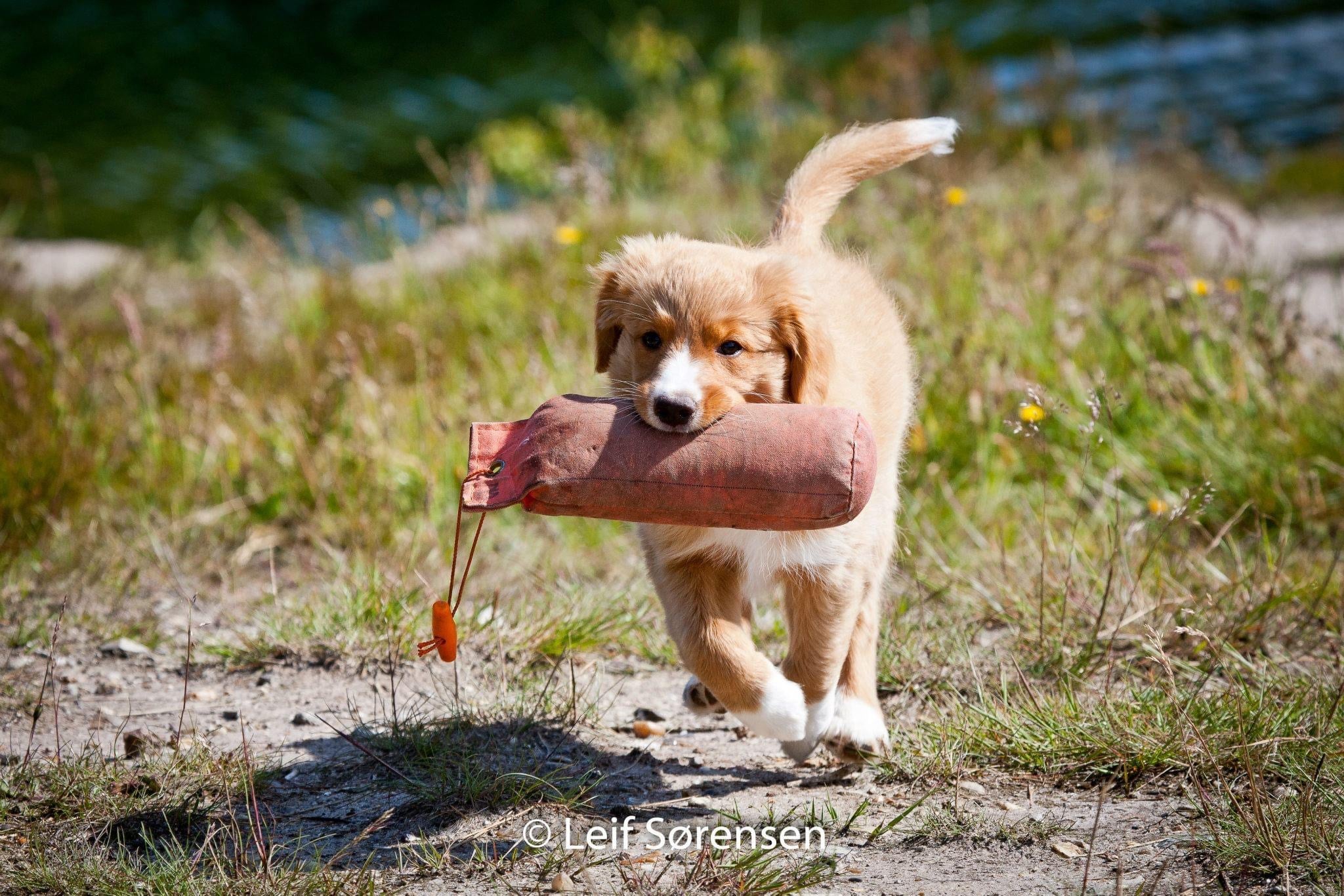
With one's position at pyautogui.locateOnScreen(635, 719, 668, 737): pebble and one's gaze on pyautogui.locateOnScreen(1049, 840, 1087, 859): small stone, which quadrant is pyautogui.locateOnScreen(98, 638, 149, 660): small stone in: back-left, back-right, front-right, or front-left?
back-right

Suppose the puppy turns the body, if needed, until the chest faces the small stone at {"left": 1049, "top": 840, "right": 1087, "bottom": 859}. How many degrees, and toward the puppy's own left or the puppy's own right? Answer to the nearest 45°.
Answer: approximately 45° to the puppy's own left

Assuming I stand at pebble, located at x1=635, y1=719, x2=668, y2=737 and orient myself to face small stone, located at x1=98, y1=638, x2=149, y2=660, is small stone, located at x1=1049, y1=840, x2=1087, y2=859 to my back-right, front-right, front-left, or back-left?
back-left

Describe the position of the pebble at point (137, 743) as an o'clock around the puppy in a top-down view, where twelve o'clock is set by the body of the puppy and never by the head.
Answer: The pebble is roughly at 3 o'clock from the puppy.

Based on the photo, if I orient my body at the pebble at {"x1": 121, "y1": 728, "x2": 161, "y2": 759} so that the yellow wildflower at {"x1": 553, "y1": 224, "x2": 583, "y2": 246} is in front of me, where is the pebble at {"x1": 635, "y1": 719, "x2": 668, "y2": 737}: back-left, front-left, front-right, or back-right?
front-right

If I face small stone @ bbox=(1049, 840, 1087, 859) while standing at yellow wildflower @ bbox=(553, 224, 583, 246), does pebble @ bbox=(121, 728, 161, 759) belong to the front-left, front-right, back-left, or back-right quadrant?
front-right

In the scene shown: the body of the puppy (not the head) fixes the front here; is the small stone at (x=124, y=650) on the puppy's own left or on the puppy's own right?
on the puppy's own right

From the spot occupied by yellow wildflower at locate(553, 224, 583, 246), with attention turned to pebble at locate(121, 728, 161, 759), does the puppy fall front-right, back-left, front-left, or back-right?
front-left

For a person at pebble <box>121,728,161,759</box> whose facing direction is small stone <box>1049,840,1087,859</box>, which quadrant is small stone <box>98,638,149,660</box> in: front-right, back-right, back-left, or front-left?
back-left

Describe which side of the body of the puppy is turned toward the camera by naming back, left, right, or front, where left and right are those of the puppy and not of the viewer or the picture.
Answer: front
